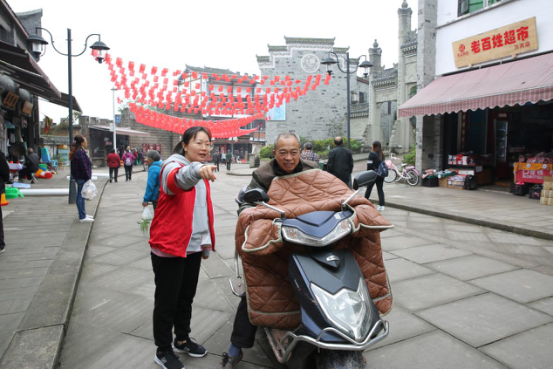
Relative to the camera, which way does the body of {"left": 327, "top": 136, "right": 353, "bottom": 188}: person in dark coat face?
away from the camera

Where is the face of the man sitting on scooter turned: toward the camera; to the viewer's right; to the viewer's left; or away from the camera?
toward the camera

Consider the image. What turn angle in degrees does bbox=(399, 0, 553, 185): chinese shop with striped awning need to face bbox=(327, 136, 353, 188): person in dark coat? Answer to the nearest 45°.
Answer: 0° — it already faces them

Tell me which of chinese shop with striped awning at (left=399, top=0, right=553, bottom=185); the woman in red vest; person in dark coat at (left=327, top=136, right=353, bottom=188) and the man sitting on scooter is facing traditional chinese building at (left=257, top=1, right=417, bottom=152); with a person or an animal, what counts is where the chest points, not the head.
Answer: the person in dark coat

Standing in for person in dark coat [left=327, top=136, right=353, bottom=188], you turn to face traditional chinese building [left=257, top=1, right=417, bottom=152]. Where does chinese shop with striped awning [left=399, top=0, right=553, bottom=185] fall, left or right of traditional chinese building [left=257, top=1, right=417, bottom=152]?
right

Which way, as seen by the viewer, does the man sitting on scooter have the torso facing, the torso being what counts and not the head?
toward the camera

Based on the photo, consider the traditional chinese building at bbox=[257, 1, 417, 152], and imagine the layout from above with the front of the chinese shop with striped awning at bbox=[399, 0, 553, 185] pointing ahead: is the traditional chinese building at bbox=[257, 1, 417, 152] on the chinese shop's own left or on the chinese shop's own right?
on the chinese shop's own right
